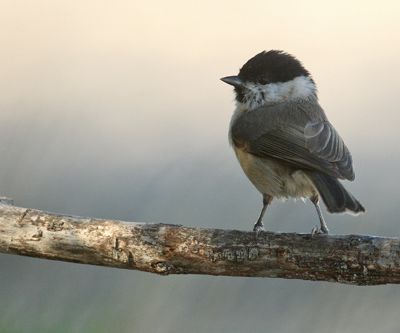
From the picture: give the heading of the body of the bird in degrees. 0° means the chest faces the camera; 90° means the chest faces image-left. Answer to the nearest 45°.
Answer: approximately 90°
